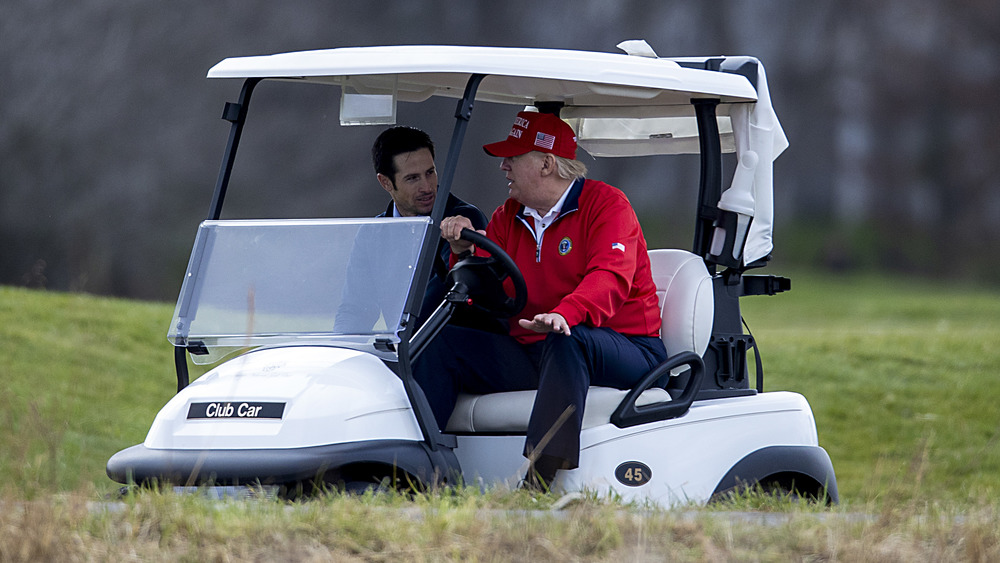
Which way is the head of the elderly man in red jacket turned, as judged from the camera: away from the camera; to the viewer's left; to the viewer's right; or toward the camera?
to the viewer's left

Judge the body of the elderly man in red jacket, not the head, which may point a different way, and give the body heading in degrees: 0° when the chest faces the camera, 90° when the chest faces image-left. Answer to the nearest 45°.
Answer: approximately 45°

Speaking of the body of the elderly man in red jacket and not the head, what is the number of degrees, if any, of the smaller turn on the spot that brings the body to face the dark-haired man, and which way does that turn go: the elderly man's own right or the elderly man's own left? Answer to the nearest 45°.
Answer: approximately 90° to the elderly man's own right

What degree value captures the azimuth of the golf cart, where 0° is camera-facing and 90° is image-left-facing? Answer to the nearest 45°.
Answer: approximately 45°
